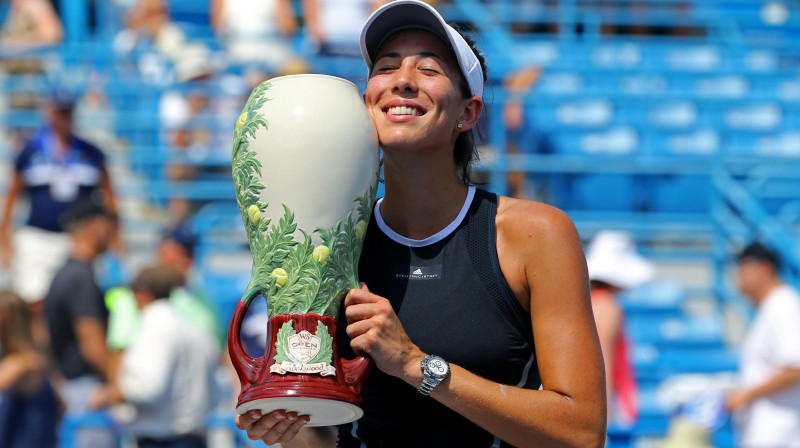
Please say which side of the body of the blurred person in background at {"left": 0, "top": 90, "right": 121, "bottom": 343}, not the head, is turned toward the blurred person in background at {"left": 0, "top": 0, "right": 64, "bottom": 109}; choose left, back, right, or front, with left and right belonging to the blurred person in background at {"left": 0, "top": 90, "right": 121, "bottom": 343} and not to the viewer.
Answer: back

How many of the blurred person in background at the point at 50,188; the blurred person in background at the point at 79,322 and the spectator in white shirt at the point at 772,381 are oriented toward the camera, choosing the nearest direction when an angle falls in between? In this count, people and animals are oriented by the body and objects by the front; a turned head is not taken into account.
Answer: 1

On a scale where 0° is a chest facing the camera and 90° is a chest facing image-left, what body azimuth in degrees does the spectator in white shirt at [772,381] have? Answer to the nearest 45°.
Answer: approximately 90°

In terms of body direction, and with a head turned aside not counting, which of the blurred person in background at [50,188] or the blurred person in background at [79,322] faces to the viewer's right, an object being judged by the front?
the blurred person in background at [79,322]

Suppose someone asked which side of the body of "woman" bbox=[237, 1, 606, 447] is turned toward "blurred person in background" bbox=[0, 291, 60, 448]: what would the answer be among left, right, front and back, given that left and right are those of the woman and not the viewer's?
back

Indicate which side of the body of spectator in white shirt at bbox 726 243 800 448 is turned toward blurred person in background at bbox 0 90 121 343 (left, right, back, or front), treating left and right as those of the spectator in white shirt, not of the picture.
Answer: front

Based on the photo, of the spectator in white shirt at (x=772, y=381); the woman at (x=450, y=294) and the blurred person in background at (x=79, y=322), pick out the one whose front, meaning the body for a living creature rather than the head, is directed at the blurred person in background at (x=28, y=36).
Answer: the spectator in white shirt

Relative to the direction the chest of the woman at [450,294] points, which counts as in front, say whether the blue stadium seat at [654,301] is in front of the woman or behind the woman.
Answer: behind

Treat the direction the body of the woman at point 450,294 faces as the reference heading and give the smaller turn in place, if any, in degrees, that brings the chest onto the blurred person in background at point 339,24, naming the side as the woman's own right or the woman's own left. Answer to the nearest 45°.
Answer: approximately 135° to the woman's own right

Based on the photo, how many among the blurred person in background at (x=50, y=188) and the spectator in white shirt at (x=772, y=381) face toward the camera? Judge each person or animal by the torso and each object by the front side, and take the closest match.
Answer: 1

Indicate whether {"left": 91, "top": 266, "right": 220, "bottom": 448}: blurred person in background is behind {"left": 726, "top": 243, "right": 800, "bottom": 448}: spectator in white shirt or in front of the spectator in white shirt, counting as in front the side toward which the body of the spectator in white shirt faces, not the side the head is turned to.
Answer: in front
